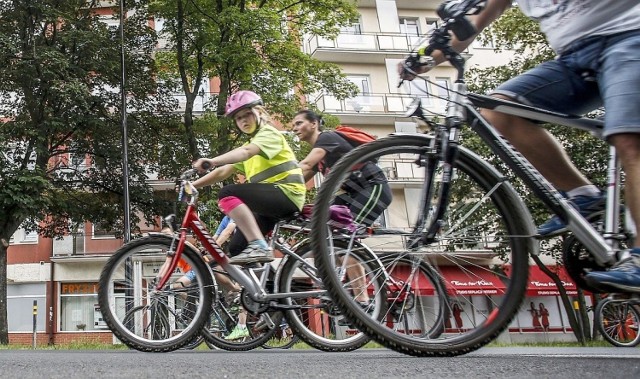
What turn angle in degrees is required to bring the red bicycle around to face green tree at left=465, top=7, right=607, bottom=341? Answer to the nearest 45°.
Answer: approximately 135° to its right

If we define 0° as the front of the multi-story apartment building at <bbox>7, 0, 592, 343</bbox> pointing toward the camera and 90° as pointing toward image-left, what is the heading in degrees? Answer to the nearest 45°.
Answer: approximately 0°

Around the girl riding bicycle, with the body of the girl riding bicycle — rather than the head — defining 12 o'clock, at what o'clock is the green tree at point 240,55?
The green tree is roughly at 3 o'clock from the girl riding bicycle.

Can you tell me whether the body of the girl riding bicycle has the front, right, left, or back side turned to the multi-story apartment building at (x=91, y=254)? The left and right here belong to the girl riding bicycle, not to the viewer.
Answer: right

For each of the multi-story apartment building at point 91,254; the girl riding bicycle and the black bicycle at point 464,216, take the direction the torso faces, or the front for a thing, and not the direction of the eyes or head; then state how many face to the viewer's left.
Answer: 2

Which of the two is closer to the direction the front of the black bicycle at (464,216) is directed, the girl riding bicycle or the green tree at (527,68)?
the girl riding bicycle

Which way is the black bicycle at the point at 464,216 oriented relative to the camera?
to the viewer's left

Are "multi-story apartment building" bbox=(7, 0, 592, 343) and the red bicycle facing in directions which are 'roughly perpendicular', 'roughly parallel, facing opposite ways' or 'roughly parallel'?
roughly perpendicular

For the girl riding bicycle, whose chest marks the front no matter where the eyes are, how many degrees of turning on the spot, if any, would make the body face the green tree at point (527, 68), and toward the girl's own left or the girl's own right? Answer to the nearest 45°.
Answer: approximately 135° to the girl's own right

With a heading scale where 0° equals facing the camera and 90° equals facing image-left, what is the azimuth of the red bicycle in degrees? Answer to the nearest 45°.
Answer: approximately 90°

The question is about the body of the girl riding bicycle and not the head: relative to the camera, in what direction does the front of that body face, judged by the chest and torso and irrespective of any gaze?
to the viewer's left
